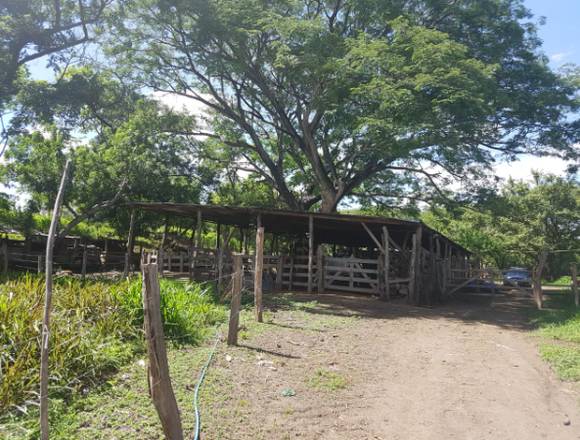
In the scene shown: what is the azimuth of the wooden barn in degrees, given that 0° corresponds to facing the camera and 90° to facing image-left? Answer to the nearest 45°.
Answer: approximately 0°

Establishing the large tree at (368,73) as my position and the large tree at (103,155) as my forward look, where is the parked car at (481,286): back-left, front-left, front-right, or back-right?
back-right

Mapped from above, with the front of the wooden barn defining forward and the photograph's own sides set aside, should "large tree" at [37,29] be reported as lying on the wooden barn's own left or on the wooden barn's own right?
on the wooden barn's own right

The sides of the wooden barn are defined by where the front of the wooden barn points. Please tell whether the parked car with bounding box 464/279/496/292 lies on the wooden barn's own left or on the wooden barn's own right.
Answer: on the wooden barn's own left

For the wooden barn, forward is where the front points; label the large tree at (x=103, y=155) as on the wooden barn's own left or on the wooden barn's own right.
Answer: on the wooden barn's own right

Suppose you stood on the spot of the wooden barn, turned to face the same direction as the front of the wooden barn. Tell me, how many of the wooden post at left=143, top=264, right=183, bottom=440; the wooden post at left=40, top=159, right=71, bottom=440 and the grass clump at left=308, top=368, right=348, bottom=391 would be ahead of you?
3

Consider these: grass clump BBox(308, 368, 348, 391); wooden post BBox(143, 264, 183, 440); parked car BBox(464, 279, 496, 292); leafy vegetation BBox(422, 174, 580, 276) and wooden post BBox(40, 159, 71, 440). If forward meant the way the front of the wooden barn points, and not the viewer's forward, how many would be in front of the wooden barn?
3

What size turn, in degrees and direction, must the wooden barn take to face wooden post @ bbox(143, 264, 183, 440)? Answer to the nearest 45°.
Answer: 0° — it already faces it

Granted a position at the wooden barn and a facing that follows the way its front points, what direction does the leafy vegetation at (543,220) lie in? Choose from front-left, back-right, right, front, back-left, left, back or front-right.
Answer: back-left

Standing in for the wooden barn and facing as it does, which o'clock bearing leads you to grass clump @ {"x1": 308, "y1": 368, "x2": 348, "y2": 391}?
The grass clump is roughly at 12 o'clock from the wooden barn.
